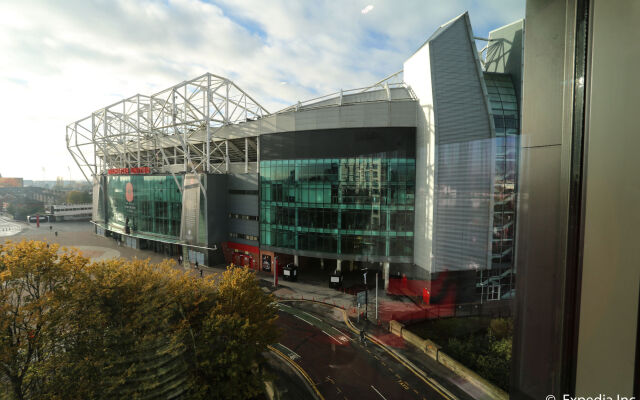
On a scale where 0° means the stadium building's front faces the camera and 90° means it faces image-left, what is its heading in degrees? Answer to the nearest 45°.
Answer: approximately 45°

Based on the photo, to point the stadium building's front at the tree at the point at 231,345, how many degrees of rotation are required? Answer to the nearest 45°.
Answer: approximately 45° to its left

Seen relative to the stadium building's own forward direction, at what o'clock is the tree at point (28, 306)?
The tree is roughly at 11 o'clock from the stadium building.

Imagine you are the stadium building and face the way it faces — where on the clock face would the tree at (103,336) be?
The tree is roughly at 11 o'clock from the stadium building.

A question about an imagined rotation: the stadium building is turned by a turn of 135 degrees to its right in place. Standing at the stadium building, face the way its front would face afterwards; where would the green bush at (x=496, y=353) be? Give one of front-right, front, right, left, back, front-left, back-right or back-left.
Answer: back
